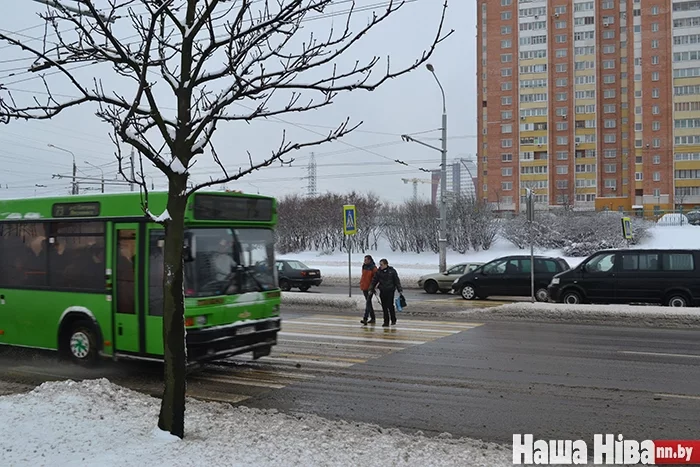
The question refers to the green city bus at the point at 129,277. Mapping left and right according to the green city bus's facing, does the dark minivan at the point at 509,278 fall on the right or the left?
on its left

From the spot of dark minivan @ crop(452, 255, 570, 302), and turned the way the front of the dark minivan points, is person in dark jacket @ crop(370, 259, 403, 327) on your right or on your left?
on your left

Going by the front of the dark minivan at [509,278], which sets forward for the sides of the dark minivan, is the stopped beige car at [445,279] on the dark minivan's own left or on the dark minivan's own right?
on the dark minivan's own right

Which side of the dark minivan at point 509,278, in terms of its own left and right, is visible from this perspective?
left

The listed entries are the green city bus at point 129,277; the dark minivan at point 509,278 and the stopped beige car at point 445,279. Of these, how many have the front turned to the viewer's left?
2

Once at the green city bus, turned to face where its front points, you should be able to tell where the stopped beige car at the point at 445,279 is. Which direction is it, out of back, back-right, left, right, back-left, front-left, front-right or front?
left

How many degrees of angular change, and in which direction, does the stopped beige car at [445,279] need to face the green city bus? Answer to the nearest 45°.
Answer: approximately 90° to its left

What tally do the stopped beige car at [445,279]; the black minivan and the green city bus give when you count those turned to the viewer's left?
2

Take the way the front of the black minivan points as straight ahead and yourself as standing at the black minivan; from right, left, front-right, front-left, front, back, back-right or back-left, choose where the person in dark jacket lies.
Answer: front-left

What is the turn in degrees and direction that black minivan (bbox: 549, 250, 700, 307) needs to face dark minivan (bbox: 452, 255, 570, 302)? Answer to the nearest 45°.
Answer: approximately 45° to its right

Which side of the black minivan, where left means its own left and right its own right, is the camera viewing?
left

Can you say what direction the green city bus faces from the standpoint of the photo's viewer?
facing the viewer and to the right of the viewer

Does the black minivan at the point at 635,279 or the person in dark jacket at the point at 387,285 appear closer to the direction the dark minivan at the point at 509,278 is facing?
the person in dark jacket

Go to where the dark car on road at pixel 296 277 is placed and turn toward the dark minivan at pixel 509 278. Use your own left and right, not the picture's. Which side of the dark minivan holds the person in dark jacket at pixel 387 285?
right

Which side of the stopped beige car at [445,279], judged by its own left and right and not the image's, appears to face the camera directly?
left
